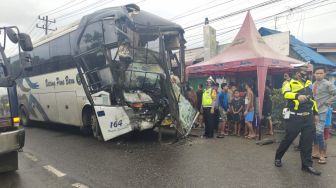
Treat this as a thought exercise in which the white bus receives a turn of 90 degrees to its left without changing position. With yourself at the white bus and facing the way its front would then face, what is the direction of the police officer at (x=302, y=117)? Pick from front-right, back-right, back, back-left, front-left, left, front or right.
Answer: right

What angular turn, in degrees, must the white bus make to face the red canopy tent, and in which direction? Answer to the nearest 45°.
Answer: approximately 45° to its left

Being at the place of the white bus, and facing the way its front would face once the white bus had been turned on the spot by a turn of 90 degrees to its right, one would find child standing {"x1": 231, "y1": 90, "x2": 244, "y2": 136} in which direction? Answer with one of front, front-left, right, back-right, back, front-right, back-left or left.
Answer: back-left
